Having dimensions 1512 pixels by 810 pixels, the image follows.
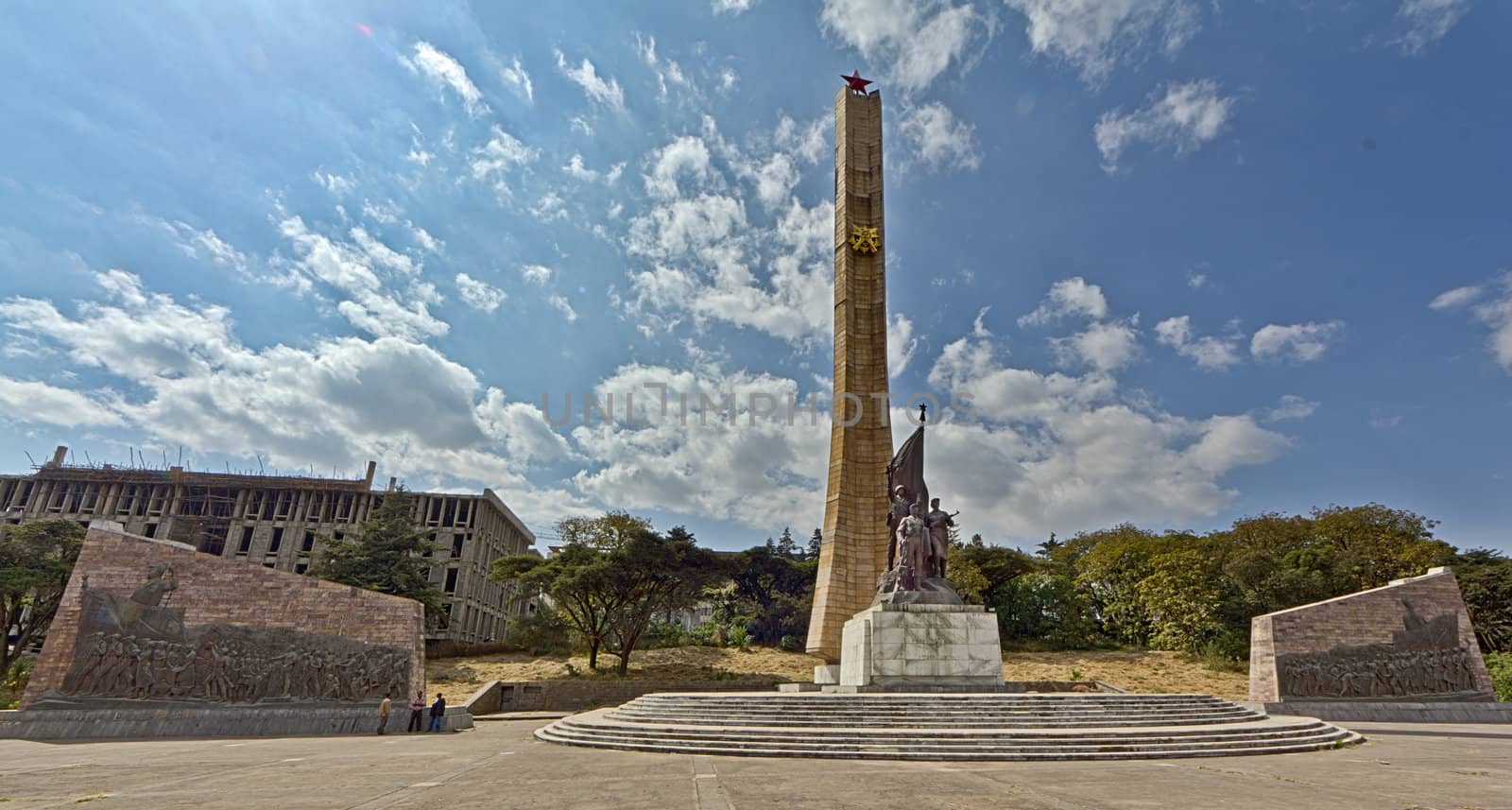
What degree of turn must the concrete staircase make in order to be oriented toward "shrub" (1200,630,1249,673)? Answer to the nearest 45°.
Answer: approximately 135° to its left

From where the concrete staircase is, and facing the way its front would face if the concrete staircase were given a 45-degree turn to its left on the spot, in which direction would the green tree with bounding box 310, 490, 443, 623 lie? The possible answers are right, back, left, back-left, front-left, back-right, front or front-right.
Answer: back

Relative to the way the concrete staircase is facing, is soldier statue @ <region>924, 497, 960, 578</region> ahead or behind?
behind

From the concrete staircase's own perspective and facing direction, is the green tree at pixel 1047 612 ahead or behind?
behind

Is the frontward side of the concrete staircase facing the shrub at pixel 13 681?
no

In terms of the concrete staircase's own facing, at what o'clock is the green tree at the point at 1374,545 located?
The green tree is roughly at 7 o'clock from the concrete staircase.

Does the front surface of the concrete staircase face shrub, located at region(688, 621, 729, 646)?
no

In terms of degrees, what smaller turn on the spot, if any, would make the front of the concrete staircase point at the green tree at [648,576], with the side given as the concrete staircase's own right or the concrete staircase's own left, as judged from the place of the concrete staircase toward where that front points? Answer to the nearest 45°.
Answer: approximately 135° to the concrete staircase's own right

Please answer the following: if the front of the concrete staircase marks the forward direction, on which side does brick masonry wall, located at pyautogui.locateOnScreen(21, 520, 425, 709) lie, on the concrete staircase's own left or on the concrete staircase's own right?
on the concrete staircase's own right

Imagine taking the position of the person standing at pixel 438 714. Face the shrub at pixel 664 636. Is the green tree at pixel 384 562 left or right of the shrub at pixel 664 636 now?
left

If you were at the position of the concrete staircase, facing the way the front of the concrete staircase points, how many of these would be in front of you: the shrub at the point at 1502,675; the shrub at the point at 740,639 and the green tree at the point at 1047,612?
0

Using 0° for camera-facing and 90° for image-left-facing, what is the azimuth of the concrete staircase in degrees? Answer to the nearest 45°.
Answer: approximately 0°

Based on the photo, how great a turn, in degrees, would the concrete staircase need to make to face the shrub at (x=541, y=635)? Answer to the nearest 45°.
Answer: approximately 135° to its right

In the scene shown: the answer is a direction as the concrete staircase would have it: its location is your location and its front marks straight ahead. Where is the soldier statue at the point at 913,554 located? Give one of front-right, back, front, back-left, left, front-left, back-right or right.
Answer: back

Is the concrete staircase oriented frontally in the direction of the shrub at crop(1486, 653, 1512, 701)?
no

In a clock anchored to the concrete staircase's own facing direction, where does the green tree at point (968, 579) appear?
The green tree is roughly at 6 o'clock from the concrete staircase.

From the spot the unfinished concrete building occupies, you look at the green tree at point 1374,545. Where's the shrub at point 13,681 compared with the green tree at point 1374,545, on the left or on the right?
right

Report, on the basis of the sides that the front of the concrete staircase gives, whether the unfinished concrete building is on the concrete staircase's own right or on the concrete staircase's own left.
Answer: on the concrete staircase's own right
